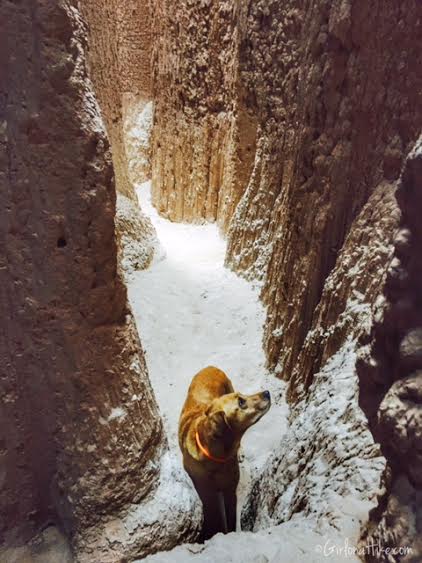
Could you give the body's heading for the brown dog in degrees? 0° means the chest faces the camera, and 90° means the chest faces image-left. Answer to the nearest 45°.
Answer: approximately 0°
